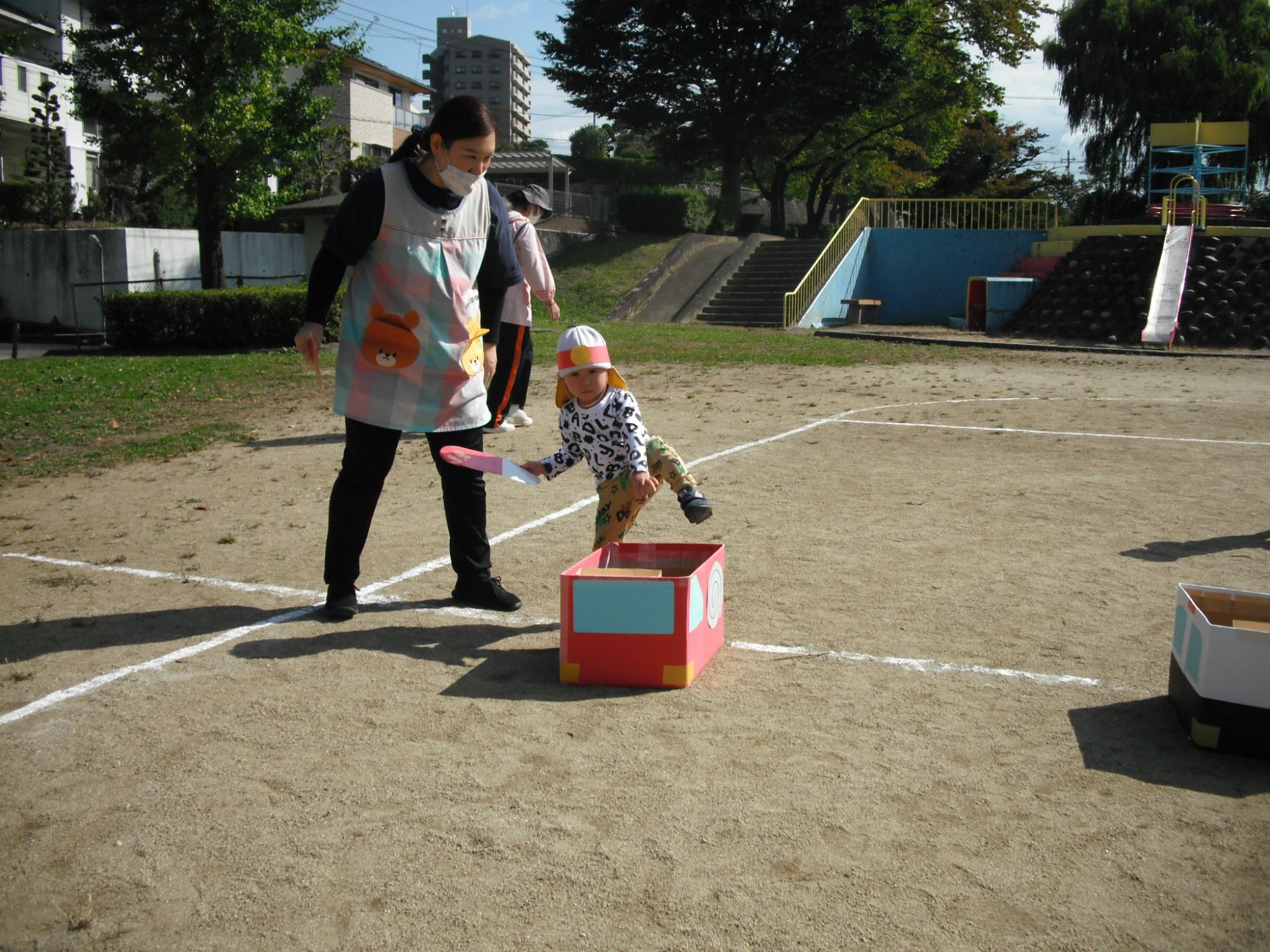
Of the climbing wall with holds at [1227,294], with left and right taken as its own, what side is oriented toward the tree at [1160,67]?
back

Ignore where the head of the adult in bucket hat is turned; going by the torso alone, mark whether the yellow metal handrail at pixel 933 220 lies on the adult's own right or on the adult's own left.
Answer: on the adult's own left

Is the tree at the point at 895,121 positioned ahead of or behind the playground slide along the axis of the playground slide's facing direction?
behind

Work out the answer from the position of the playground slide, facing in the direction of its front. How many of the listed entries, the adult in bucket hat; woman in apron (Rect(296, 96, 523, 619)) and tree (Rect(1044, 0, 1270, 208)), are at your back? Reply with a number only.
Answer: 1

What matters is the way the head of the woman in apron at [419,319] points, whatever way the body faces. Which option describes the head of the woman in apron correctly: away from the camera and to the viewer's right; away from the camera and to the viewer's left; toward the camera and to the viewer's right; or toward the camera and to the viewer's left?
toward the camera and to the viewer's right
